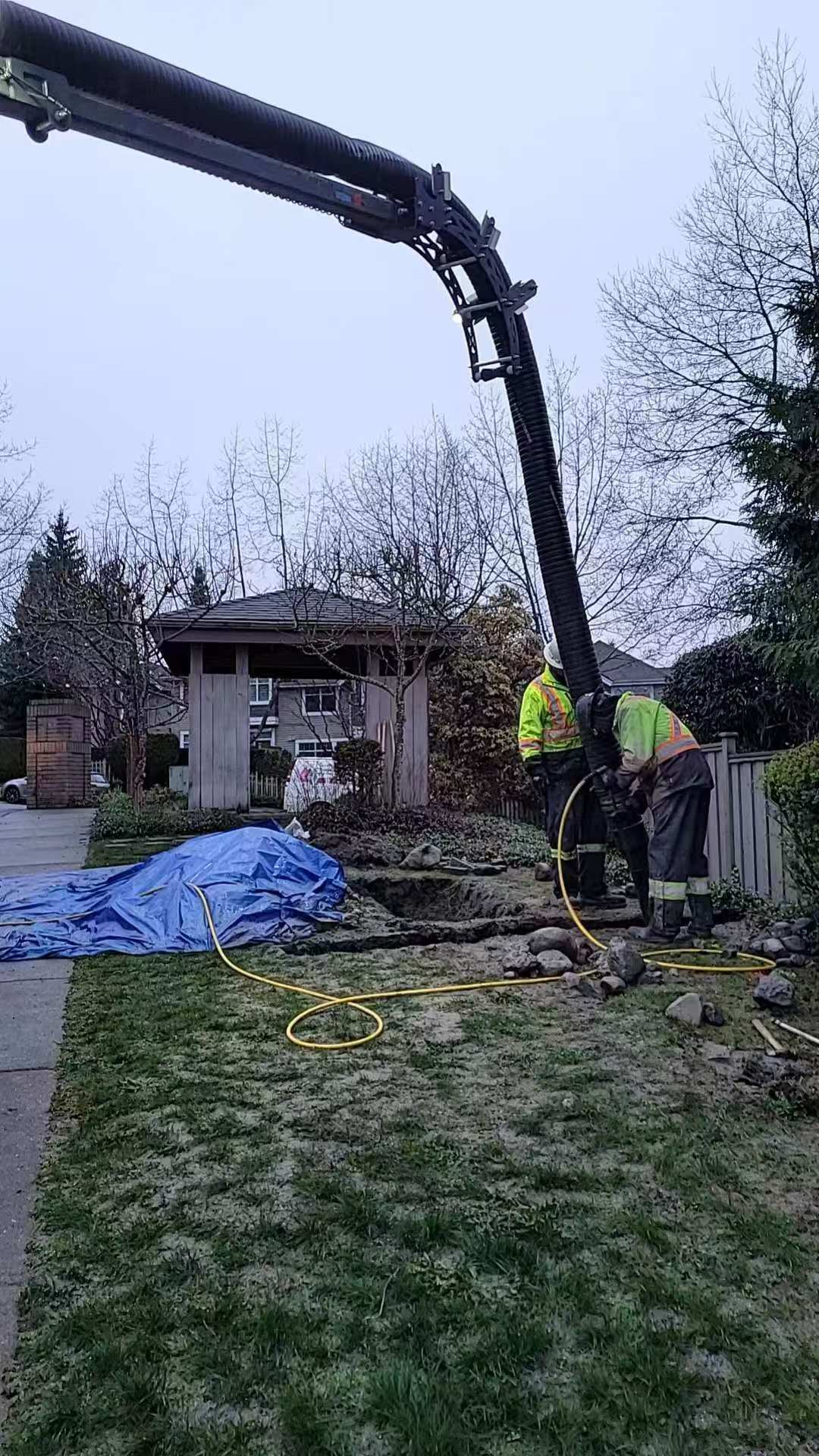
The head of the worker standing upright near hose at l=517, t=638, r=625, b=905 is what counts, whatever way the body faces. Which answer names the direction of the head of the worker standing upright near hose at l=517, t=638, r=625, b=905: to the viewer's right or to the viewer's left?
to the viewer's right

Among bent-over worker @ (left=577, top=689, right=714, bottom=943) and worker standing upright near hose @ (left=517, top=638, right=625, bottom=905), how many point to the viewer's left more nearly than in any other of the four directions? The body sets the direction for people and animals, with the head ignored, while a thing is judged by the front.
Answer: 1

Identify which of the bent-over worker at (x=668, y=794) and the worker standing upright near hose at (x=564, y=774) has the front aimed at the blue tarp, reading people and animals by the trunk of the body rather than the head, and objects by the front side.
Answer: the bent-over worker at (x=668, y=794)

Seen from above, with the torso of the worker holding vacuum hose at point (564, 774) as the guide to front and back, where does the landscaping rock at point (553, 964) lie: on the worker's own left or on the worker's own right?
on the worker's own right

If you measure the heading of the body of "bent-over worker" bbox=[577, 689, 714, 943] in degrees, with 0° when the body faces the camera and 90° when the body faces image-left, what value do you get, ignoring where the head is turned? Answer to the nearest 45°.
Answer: approximately 90°

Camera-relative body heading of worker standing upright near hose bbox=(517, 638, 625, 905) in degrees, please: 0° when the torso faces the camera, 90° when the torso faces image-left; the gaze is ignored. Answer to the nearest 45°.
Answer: approximately 315°

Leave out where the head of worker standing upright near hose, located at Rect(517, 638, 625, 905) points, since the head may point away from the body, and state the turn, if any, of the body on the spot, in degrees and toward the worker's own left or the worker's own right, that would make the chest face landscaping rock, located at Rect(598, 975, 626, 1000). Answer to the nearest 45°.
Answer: approximately 45° to the worker's own right
